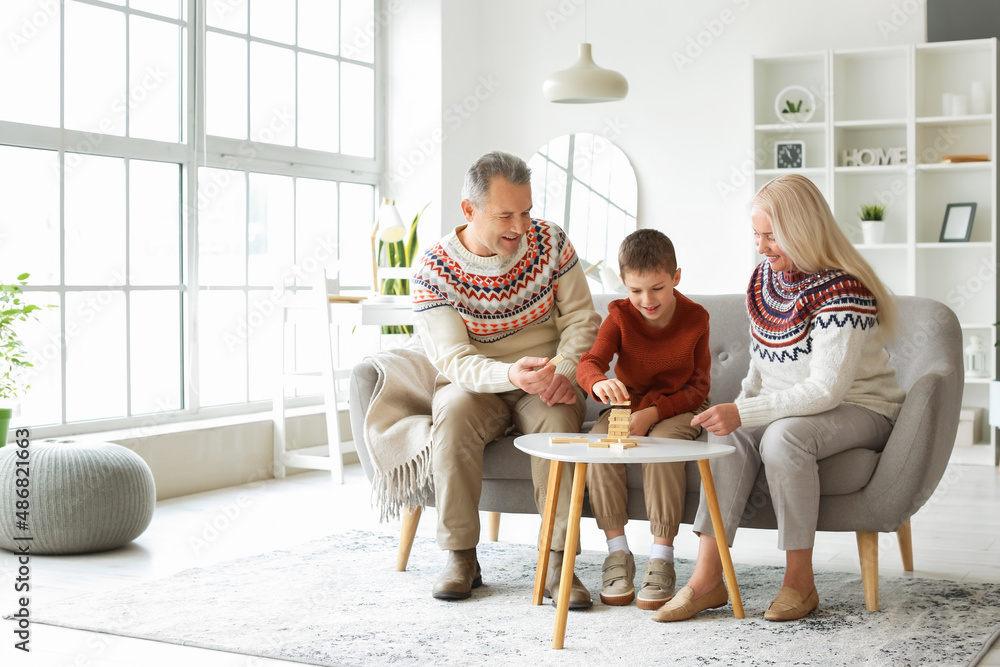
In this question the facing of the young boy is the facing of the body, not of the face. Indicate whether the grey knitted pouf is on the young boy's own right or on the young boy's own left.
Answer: on the young boy's own right

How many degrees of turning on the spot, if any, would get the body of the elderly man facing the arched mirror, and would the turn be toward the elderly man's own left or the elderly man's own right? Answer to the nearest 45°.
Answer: approximately 180°

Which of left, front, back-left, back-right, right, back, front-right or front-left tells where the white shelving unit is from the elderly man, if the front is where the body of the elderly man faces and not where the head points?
back-left

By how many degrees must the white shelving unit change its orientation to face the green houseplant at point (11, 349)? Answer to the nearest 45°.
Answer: approximately 45° to its right

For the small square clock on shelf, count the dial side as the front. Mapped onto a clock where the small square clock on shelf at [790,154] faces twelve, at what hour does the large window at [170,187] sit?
The large window is roughly at 2 o'clock from the small square clock on shelf.

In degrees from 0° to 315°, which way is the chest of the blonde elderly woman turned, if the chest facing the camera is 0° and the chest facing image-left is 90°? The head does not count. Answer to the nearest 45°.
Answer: approximately 45°

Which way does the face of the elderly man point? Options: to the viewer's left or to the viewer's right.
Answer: to the viewer's right

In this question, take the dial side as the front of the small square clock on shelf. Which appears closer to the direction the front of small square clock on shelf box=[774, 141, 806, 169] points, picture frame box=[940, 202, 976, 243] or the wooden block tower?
the wooden block tower

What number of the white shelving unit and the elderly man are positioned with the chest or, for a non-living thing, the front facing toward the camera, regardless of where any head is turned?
2

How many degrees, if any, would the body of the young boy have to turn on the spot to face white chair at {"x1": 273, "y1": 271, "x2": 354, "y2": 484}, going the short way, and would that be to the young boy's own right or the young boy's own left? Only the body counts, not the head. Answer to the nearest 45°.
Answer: approximately 135° to the young boy's own right
